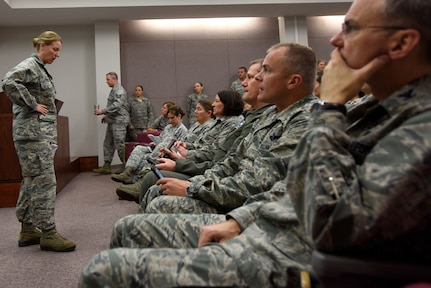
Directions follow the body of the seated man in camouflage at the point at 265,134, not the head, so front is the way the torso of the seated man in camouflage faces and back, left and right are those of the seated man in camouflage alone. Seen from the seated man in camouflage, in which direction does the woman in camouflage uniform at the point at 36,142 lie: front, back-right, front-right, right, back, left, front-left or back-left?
front-right

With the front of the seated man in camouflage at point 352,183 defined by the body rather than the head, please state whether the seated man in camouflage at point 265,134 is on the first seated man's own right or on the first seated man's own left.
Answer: on the first seated man's own right

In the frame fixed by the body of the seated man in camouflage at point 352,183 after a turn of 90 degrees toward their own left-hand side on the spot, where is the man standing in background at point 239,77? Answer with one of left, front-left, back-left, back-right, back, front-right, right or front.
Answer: back

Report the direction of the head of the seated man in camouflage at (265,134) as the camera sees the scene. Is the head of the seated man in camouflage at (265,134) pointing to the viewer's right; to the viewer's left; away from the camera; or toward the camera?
to the viewer's left

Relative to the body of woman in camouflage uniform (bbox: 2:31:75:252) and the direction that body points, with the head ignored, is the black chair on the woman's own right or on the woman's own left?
on the woman's own right

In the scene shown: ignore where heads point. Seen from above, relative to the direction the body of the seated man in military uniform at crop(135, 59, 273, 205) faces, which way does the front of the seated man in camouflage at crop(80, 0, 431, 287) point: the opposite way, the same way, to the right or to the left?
the same way

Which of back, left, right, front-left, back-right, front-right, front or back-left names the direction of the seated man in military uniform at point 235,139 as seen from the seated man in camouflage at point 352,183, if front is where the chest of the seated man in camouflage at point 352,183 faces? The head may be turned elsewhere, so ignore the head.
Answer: right

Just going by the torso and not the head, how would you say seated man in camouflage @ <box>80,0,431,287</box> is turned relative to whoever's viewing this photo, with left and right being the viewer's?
facing to the left of the viewer

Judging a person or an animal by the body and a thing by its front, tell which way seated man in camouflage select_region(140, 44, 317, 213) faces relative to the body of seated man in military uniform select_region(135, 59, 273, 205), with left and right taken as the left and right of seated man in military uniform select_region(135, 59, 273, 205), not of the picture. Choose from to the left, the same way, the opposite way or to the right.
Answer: the same way

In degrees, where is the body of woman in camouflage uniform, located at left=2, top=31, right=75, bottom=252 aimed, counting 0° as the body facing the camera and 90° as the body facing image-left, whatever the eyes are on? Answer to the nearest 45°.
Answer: approximately 270°

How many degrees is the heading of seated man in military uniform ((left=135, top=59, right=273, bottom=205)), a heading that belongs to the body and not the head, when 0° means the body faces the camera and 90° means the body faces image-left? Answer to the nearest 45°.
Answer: approximately 90°
